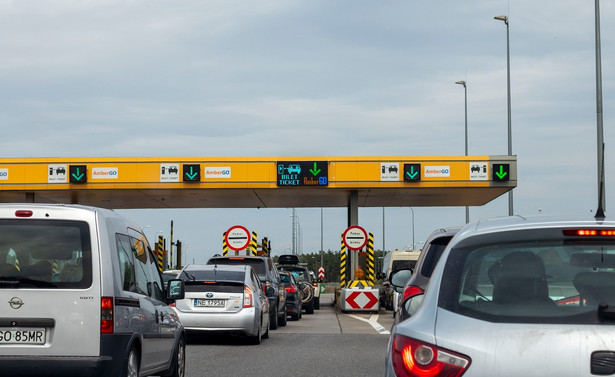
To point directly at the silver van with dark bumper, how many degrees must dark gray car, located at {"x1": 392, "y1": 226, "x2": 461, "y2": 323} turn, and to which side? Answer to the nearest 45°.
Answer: approximately 135° to its left

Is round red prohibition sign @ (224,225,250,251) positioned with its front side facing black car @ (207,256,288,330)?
yes

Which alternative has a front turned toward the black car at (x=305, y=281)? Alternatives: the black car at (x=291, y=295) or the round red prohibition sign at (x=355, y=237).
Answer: the black car at (x=291, y=295)

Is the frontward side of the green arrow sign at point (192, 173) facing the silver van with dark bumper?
yes

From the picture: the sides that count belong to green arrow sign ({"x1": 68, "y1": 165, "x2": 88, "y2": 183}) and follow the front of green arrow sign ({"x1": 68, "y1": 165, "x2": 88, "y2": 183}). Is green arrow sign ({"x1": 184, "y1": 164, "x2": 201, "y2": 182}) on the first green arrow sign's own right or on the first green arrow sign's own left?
on the first green arrow sign's own left

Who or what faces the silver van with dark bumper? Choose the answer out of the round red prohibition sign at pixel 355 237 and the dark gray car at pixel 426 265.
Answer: the round red prohibition sign

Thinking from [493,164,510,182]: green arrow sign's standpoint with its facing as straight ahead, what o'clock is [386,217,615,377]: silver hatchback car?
The silver hatchback car is roughly at 12 o'clock from the green arrow sign.

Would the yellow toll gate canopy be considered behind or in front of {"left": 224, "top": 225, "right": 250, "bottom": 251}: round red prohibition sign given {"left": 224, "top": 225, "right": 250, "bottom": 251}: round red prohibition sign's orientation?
behind

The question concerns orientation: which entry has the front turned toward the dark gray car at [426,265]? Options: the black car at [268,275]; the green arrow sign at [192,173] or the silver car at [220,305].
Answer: the green arrow sign

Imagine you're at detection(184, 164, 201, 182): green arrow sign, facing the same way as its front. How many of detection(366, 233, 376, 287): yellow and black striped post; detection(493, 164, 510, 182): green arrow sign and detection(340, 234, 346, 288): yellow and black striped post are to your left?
3

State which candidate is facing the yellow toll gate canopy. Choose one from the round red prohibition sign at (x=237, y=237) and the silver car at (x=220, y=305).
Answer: the silver car

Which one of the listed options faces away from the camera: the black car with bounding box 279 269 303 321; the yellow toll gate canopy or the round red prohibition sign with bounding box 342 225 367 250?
the black car

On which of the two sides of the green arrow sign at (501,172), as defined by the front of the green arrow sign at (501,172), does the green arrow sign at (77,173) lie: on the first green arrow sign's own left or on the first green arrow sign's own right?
on the first green arrow sign's own right

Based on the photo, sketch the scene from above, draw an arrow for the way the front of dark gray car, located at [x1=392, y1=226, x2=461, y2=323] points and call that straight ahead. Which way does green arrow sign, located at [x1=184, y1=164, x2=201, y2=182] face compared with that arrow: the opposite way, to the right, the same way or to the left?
the opposite way

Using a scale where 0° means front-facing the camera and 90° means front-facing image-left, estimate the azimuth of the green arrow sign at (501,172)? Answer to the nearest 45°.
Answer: approximately 0°

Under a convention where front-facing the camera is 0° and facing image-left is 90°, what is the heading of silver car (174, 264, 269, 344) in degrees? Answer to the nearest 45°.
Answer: approximately 180°
